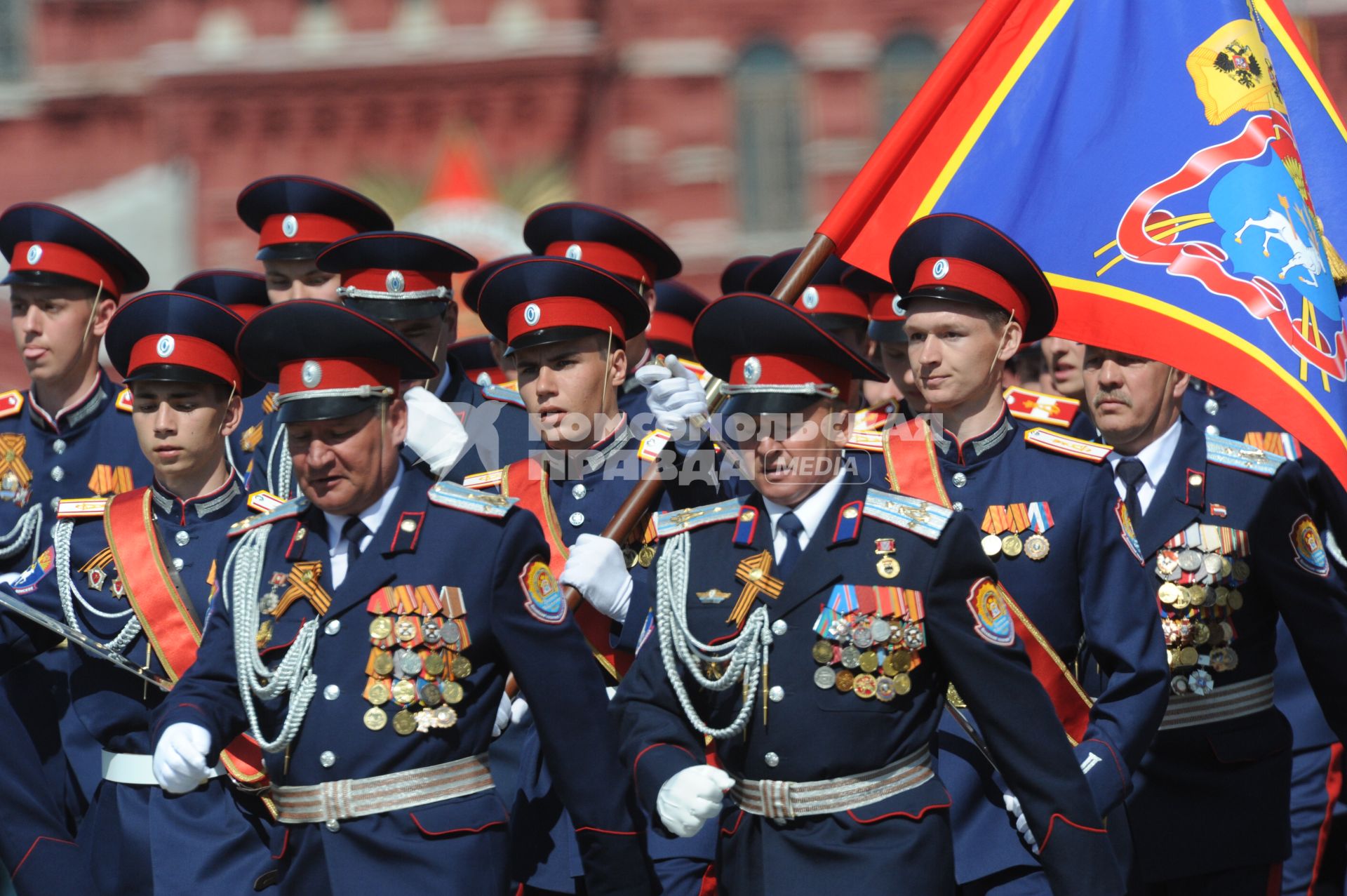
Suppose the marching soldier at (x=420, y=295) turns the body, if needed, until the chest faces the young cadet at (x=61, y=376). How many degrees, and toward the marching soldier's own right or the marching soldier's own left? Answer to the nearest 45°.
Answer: approximately 90° to the marching soldier's own right

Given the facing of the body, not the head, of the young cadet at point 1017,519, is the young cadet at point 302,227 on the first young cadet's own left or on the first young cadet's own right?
on the first young cadet's own right

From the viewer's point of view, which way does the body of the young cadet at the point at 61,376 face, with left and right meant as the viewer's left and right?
facing the viewer and to the left of the viewer

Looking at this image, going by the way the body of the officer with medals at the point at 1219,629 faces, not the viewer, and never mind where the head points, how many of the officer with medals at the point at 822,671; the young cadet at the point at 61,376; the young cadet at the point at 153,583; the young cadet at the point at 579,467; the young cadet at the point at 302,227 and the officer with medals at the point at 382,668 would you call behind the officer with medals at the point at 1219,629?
0

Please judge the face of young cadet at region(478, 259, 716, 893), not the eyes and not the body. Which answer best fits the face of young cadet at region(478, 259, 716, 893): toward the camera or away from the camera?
toward the camera

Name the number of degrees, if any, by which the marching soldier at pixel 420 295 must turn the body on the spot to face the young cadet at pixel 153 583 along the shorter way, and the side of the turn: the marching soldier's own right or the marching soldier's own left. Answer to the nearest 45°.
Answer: approximately 45° to the marching soldier's own right

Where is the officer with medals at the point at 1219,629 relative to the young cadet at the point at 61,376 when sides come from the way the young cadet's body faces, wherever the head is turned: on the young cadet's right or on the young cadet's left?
on the young cadet's left

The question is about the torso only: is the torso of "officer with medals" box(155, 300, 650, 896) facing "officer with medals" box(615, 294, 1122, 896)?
no

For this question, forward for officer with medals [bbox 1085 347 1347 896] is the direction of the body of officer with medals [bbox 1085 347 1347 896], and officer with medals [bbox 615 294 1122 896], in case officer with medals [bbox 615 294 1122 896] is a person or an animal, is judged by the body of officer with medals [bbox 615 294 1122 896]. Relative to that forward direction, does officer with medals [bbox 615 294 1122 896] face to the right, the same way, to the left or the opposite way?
the same way

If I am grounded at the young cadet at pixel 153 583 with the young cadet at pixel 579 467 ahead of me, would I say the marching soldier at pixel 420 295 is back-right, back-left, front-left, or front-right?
front-left

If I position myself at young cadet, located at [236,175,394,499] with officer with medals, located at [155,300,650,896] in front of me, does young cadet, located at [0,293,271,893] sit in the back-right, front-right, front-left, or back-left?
front-right

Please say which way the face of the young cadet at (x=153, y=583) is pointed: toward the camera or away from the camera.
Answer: toward the camera

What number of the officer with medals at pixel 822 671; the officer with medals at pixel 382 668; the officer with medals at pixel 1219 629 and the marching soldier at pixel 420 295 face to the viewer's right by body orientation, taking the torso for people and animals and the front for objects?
0

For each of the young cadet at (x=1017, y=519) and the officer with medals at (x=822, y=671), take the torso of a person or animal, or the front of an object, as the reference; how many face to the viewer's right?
0

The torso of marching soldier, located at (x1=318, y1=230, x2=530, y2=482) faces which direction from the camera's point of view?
toward the camera

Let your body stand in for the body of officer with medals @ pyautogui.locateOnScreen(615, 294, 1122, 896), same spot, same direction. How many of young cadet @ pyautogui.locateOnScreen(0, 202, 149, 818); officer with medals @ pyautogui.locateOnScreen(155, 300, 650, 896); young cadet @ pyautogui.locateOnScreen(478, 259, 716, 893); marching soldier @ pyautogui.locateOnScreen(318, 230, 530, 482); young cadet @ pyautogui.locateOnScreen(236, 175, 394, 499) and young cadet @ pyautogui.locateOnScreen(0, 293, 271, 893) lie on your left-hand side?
0

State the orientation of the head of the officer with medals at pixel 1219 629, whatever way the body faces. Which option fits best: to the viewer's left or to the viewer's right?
to the viewer's left
